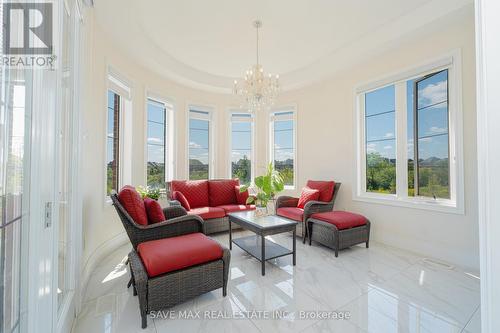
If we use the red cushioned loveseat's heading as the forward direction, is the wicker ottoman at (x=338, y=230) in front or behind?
in front

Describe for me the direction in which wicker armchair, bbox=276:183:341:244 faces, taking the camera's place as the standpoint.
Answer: facing the viewer and to the left of the viewer

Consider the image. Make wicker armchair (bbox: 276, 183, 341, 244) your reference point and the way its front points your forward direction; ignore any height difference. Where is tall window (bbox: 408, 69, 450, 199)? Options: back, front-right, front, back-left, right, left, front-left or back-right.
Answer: back-left

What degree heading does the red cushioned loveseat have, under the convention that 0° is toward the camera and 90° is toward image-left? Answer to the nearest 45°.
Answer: approximately 315°

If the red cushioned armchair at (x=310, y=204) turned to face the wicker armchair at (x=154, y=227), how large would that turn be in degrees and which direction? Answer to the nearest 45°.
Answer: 0° — it already faces it

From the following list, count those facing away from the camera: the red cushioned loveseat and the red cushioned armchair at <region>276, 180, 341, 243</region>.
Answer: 0

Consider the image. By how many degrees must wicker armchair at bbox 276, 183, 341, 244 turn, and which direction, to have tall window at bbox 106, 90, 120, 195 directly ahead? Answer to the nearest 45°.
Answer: approximately 45° to its right

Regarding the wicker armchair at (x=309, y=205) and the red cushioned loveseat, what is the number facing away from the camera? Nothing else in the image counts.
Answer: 0

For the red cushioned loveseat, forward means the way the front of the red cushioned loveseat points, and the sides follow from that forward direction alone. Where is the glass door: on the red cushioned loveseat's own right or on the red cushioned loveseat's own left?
on the red cushioned loveseat's own right

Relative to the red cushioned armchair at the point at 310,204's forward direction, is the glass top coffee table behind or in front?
in front

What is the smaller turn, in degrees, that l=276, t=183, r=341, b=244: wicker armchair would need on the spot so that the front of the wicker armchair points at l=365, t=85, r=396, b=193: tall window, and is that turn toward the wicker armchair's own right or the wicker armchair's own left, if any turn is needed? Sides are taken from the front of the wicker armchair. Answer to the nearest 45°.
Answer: approximately 135° to the wicker armchair's own left

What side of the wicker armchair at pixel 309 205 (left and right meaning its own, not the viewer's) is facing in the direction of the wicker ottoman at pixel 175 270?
front

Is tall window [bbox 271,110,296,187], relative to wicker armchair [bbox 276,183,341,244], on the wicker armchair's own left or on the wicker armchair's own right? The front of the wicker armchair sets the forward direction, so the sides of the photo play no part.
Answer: on the wicker armchair's own right

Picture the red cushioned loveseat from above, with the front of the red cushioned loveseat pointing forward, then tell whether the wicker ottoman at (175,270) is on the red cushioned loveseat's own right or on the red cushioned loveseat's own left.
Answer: on the red cushioned loveseat's own right

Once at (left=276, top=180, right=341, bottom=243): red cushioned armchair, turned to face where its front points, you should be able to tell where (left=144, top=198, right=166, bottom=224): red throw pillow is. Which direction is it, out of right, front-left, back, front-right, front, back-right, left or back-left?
front
